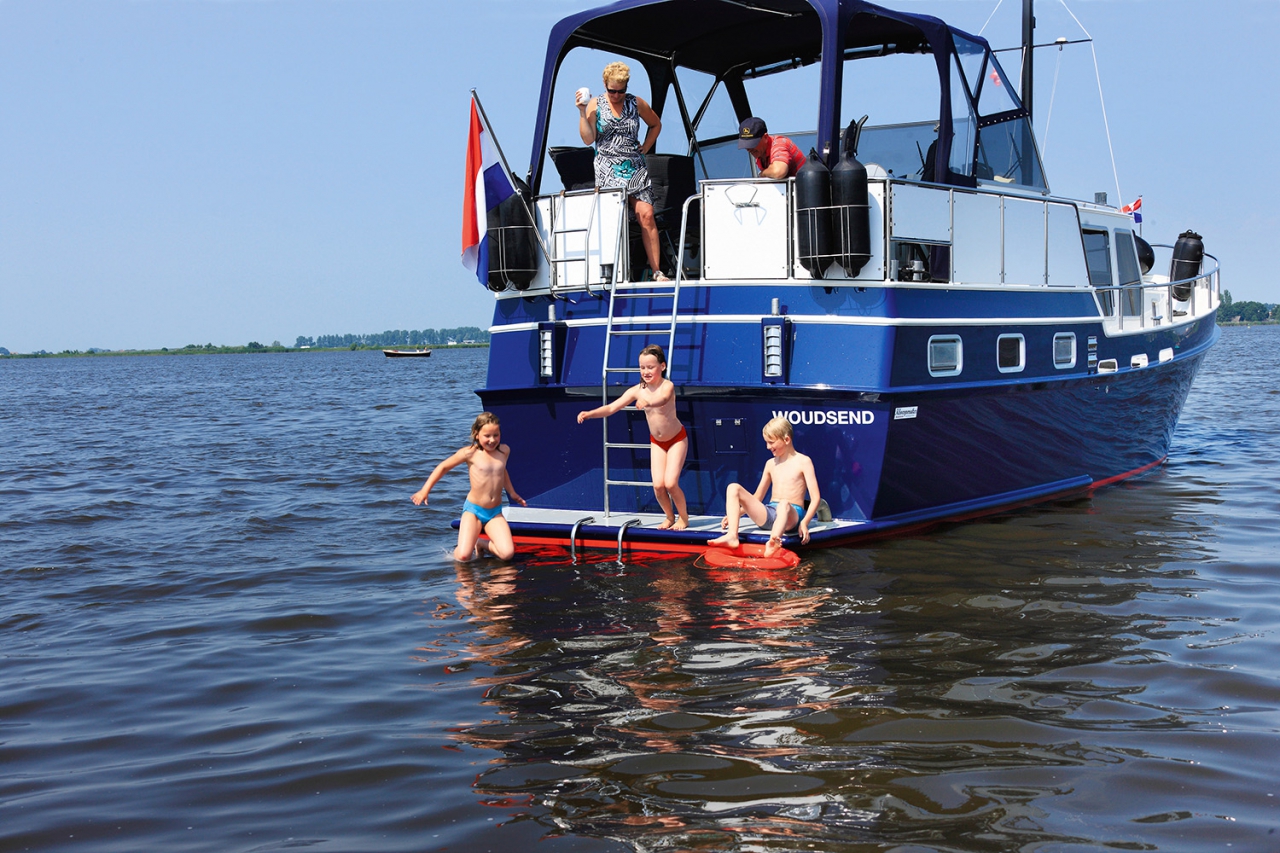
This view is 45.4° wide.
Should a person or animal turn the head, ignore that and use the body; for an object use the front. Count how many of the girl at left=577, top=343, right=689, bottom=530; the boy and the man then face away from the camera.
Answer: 0

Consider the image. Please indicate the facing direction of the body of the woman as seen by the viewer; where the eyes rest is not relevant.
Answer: toward the camera

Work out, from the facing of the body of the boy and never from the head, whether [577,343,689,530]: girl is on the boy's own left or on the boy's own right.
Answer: on the boy's own right

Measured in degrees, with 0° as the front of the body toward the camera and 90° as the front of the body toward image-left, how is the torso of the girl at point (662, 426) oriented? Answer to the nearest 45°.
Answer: approximately 45°

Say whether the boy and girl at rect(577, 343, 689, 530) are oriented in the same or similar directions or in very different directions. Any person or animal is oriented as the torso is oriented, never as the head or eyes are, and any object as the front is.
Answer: same or similar directions

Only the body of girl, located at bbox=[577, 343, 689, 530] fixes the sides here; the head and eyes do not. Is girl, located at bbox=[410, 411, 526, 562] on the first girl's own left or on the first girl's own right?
on the first girl's own right

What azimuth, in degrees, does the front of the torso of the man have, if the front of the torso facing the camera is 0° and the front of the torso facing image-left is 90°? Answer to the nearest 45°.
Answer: approximately 45°

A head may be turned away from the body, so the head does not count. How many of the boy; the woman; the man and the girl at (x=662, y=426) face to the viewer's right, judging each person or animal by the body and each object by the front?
0

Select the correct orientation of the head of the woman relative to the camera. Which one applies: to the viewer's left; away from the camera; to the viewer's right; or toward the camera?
toward the camera
